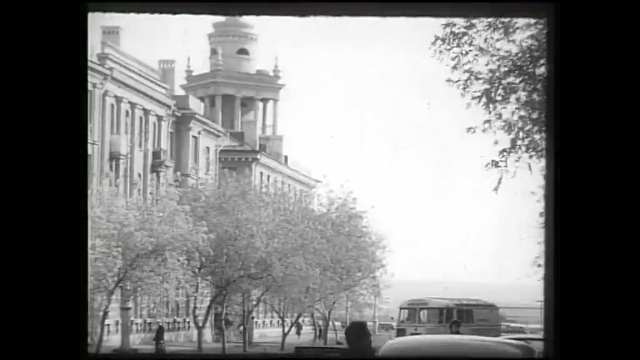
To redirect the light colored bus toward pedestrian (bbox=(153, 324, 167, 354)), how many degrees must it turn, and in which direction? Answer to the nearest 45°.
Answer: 0° — it already faces them

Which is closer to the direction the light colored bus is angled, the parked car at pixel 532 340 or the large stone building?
the large stone building

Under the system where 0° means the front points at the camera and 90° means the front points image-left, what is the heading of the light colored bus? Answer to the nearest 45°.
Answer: approximately 45°

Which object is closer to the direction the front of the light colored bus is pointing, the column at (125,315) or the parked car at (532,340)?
the column

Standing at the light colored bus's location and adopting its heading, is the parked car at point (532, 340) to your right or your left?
on your left
